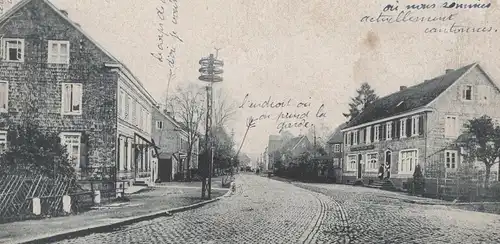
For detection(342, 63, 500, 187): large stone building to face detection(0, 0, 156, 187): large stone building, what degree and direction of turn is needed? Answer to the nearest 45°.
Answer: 0° — it already faces it

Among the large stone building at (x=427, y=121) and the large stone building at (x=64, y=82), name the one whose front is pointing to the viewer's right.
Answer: the large stone building at (x=64, y=82)

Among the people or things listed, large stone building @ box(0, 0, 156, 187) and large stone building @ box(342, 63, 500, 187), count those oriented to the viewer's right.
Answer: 1

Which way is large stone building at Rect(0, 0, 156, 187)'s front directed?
to the viewer's right

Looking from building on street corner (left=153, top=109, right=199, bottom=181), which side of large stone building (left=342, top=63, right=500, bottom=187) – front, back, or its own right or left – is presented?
front

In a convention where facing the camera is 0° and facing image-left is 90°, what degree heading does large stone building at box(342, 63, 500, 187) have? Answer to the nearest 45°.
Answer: approximately 45°

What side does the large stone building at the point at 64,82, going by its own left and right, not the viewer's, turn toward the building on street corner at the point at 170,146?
left

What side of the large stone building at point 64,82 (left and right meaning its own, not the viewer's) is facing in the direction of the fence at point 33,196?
right

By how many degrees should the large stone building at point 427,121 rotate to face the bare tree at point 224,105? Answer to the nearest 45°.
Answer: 0° — it already faces it
